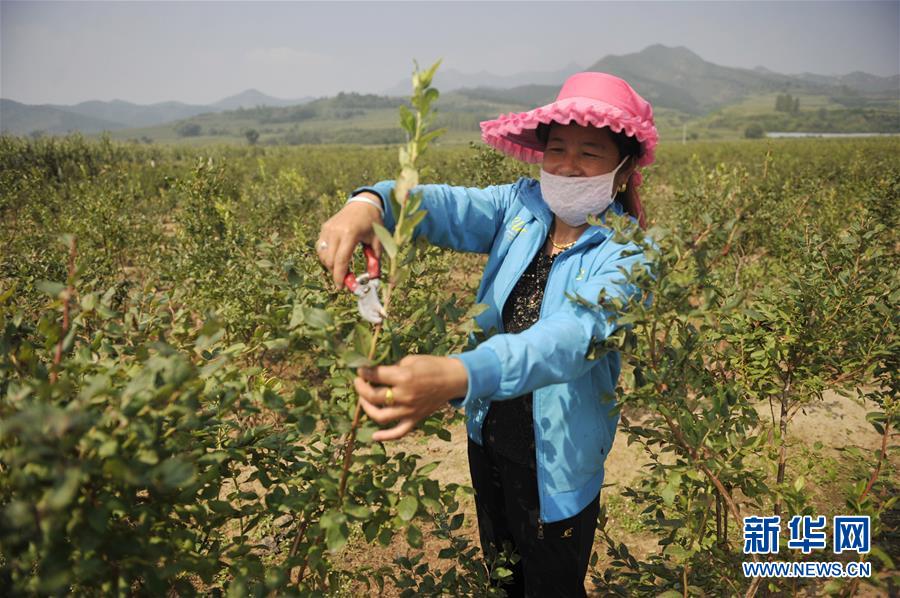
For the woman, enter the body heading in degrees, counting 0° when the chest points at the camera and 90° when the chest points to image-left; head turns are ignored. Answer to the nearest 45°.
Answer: approximately 45°
